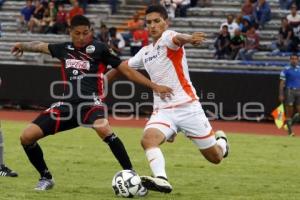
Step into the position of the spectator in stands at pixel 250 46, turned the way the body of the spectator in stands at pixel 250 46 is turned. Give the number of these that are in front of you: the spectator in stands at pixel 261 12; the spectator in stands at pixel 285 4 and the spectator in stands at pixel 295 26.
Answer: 0

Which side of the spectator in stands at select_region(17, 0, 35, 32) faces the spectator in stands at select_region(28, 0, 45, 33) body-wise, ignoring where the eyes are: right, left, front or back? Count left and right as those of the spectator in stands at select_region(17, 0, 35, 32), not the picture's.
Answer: left

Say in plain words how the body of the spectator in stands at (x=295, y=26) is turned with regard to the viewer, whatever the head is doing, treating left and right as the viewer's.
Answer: facing the viewer

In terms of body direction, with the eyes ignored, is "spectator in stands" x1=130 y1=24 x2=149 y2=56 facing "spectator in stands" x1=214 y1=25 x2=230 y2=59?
no

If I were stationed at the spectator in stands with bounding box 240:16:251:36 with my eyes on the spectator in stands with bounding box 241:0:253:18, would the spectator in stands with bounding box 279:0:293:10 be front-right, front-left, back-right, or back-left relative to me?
front-right

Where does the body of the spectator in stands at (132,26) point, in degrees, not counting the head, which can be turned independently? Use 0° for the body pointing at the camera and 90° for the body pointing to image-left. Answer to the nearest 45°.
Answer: approximately 45°

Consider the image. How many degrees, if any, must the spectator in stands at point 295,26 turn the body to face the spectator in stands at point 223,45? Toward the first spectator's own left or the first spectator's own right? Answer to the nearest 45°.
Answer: approximately 90° to the first spectator's own right

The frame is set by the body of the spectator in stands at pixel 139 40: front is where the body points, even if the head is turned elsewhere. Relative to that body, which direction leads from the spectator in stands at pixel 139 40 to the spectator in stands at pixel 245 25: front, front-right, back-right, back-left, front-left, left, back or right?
back-left

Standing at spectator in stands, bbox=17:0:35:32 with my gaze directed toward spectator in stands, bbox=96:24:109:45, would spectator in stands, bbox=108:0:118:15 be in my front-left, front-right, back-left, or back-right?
front-left

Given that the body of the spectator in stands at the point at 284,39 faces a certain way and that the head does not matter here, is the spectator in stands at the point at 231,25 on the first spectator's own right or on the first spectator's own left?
on the first spectator's own right

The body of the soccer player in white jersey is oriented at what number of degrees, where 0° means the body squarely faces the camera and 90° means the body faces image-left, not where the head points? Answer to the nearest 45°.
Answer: approximately 45°

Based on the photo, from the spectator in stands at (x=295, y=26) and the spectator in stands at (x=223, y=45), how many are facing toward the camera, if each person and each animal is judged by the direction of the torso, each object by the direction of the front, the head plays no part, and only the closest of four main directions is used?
2

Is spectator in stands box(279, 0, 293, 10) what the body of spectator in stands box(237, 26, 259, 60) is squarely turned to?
no

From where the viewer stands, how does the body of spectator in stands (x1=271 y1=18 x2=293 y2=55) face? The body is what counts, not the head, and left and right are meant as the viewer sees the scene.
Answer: facing the viewer and to the left of the viewer

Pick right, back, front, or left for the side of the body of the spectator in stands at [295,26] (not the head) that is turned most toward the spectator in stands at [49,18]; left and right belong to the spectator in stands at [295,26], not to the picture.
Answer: right
